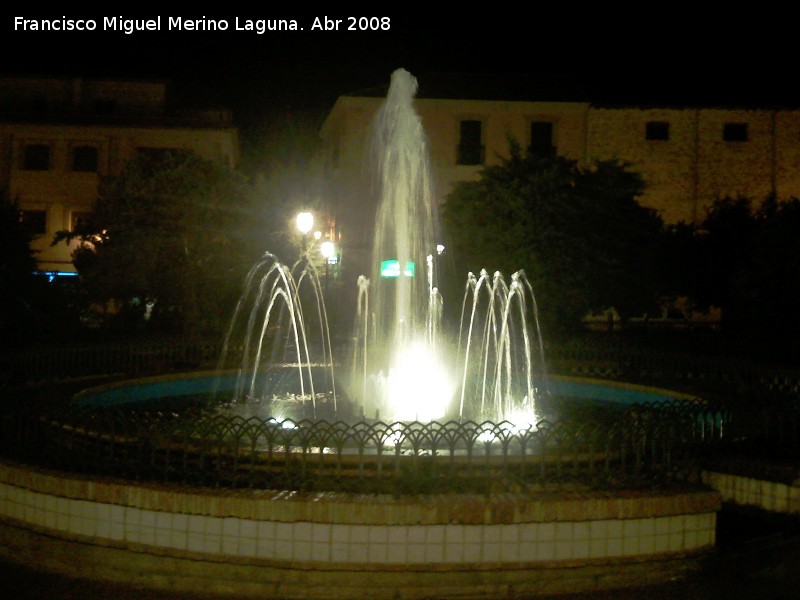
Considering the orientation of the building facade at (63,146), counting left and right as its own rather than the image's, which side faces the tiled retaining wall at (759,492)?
front

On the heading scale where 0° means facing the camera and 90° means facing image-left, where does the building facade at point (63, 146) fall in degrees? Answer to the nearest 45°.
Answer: approximately 0°

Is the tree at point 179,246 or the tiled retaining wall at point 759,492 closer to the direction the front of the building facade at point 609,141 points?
the tiled retaining wall

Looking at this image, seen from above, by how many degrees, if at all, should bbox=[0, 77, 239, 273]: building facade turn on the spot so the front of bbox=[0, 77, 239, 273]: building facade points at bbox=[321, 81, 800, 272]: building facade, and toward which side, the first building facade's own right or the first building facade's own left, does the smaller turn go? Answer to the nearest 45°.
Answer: approximately 90° to the first building facade's own left

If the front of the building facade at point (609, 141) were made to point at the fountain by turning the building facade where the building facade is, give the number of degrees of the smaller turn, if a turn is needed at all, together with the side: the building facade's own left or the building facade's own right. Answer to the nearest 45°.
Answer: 0° — it already faces it

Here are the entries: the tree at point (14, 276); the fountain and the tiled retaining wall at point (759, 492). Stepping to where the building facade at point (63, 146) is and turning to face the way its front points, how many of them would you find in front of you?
3

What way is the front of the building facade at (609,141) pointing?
toward the camera

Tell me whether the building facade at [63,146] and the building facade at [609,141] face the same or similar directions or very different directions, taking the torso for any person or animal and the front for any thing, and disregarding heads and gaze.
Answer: same or similar directions

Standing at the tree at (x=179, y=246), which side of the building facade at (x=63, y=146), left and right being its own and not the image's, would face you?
front

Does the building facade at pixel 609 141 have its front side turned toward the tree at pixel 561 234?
yes

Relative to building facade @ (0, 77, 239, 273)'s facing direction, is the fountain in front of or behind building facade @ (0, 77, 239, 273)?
in front

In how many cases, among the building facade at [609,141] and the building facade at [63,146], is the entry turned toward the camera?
2

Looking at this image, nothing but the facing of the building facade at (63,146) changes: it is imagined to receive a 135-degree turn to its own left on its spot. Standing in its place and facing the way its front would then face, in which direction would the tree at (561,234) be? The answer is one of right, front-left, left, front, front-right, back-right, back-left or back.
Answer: right
